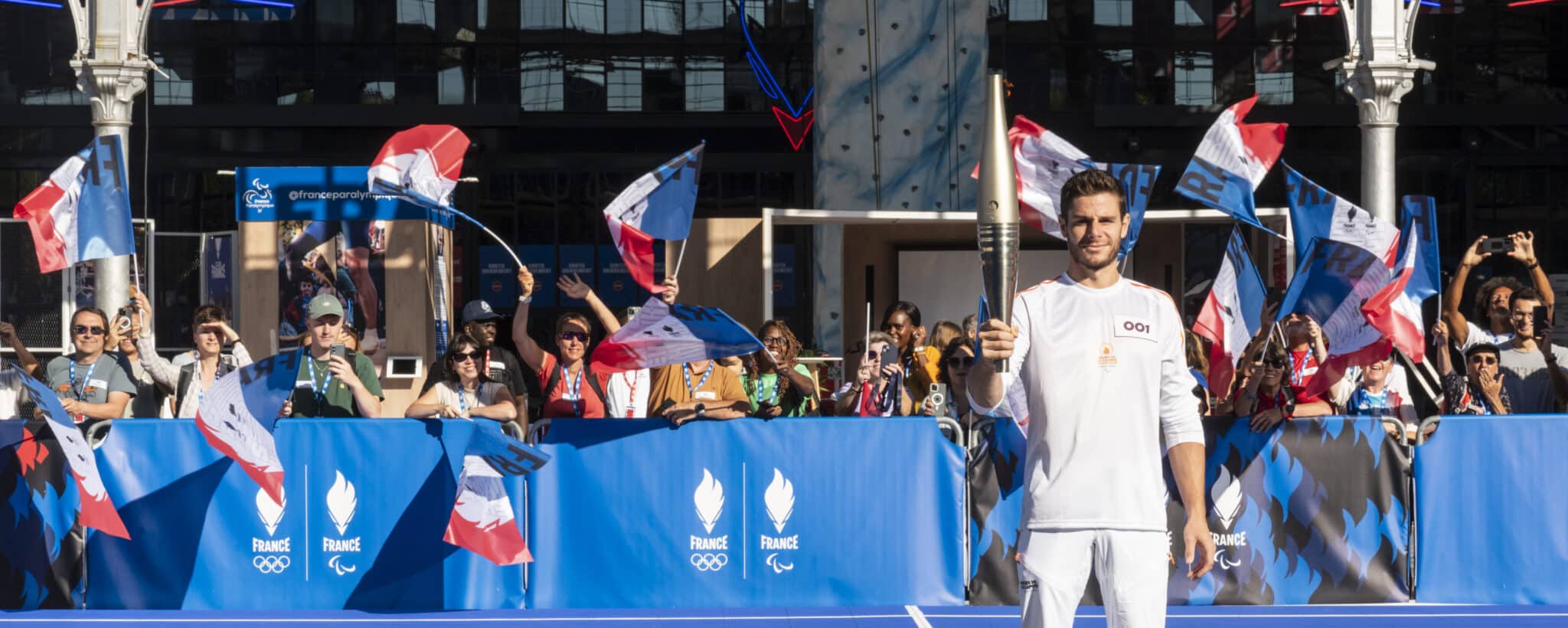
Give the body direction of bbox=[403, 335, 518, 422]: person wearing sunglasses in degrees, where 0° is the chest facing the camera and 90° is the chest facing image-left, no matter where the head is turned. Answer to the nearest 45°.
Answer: approximately 0°

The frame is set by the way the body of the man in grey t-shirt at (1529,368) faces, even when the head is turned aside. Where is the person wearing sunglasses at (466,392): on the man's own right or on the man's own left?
on the man's own right

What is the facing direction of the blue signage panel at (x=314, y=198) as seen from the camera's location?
facing the viewer

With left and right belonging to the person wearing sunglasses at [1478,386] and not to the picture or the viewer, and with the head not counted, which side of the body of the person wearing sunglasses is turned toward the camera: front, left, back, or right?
front

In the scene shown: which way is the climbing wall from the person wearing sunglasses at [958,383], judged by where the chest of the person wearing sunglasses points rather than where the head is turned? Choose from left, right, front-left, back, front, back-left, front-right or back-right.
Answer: back

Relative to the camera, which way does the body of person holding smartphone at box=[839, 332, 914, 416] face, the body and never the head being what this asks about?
toward the camera

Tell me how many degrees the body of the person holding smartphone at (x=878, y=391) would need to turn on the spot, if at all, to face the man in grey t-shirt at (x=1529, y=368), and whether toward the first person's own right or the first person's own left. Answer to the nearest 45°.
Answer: approximately 90° to the first person's own left

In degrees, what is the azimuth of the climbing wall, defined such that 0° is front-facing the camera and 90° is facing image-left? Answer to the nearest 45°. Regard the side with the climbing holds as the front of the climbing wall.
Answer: approximately 0°
